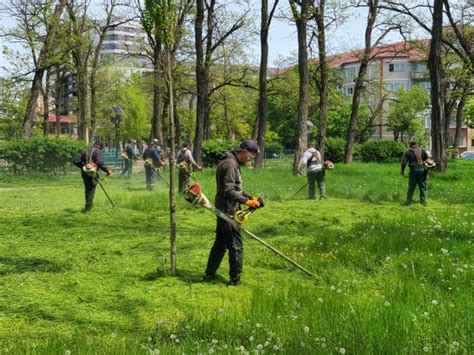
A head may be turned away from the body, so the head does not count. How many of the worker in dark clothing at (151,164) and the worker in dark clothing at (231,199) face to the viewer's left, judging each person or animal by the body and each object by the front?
0

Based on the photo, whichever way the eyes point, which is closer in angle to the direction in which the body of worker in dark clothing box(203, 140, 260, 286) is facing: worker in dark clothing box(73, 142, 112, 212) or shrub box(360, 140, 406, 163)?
the shrub

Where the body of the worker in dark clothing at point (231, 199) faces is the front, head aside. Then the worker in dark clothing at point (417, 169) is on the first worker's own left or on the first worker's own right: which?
on the first worker's own left

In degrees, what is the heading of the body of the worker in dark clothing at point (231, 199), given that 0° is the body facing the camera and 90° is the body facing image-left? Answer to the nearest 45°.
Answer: approximately 270°

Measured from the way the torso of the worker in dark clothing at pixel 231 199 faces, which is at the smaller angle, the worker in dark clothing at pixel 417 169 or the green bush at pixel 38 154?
the worker in dark clothing

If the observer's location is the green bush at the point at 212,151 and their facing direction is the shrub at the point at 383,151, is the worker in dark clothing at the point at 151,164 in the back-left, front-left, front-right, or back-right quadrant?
back-right

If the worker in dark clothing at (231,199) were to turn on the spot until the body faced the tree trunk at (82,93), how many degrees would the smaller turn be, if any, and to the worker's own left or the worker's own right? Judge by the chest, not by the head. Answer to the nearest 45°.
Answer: approximately 90° to the worker's own left
